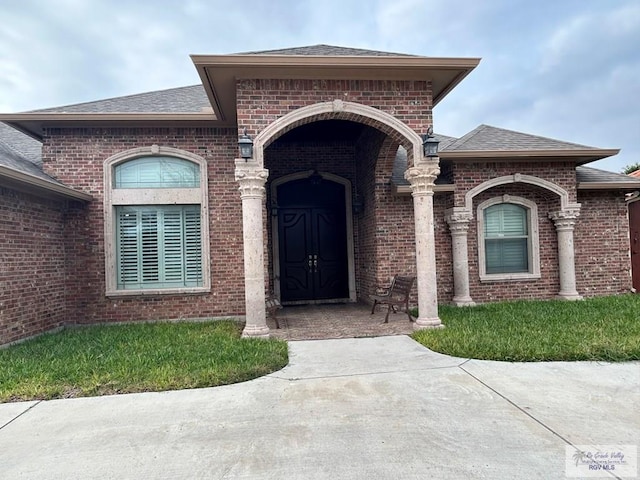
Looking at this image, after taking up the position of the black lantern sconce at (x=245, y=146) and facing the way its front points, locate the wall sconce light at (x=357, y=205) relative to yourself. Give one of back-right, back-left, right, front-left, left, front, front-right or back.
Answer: back-left

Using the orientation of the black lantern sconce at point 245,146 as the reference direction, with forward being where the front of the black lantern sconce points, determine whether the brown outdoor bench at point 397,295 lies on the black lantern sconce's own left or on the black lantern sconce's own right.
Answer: on the black lantern sconce's own left

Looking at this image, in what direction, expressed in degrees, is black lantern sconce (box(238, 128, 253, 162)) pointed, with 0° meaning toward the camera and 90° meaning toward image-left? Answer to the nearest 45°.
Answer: approximately 0°

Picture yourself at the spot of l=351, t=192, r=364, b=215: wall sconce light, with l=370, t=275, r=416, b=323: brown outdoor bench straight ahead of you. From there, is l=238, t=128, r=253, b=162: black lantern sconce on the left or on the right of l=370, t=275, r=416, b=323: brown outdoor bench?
right

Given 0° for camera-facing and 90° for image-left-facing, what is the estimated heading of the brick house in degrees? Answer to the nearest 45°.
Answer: approximately 0°
